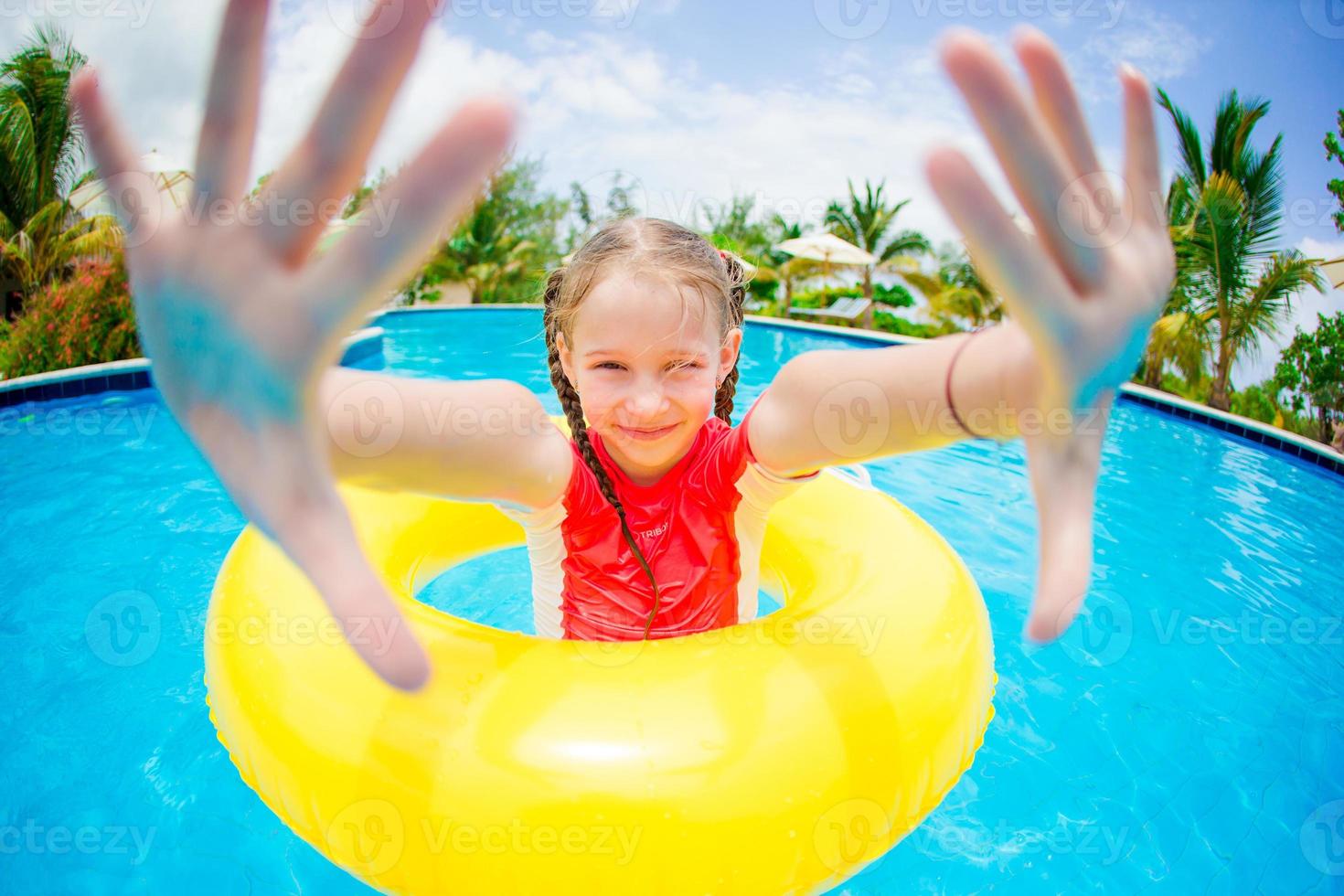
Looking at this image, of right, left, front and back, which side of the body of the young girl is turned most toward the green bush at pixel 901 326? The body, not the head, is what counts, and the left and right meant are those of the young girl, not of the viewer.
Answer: back

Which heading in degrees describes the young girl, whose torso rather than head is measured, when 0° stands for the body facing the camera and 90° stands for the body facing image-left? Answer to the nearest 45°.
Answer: approximately 0°

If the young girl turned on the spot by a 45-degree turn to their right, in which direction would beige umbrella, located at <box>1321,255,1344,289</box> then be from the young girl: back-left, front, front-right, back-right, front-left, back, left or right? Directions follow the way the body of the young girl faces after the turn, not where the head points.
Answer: back

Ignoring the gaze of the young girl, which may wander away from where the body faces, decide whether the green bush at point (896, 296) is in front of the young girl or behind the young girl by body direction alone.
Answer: behind

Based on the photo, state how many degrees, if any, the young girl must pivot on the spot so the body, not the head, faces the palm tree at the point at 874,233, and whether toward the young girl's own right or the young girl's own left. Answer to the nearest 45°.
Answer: approximately 180°

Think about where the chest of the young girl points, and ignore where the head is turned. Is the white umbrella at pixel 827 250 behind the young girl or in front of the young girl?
behind

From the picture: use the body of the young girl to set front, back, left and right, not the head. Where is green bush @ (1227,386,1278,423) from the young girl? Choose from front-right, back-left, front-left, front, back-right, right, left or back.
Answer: back-left
